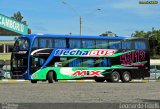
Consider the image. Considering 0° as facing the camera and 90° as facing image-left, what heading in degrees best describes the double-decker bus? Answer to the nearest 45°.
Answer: approximately 45°
